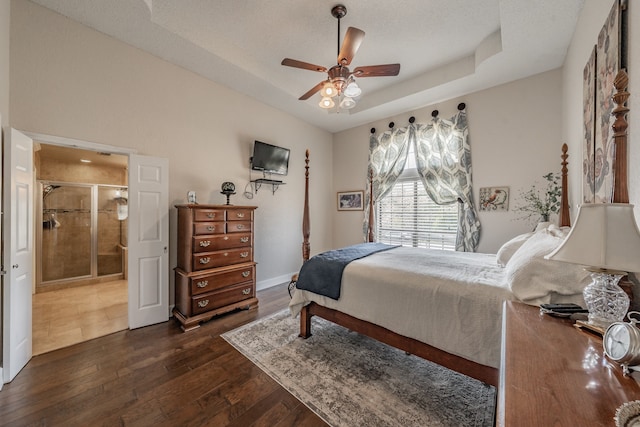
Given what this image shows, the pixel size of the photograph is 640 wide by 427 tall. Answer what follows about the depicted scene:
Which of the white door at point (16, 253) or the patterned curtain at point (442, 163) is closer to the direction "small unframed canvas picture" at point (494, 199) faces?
the white door

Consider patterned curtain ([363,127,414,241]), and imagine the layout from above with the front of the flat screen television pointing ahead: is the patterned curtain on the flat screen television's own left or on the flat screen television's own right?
on the flat screen television's own left

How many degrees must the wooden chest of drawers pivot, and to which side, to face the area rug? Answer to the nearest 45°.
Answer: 0° — it already faces it

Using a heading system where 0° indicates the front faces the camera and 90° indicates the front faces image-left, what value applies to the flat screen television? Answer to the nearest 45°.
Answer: approximately 315°

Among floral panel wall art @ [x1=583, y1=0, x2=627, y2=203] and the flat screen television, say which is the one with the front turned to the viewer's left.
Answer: the floral panel wall art

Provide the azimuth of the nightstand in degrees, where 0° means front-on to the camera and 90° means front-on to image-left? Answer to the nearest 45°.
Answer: approximately 90°

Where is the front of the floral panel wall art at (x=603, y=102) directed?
to the viewer's left

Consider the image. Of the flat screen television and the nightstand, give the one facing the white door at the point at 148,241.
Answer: the nightstand

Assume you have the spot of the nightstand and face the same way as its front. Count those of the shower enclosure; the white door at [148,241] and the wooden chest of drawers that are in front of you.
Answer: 3

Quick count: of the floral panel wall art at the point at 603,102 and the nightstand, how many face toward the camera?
0

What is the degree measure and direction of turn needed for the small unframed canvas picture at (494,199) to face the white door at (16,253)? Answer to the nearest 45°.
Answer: approximately 45° to its right

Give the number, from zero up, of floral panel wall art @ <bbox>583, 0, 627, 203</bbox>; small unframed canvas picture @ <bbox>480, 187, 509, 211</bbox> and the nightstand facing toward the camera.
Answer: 1

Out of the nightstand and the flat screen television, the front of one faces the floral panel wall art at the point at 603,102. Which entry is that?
the flat screen television

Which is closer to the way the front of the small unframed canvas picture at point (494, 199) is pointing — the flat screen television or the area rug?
the area rug
